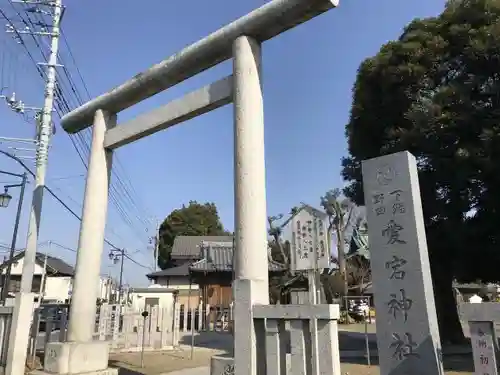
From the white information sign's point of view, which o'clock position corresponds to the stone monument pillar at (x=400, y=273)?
The stone monument pillar is roughly at 11 o'clock from the white information sign.

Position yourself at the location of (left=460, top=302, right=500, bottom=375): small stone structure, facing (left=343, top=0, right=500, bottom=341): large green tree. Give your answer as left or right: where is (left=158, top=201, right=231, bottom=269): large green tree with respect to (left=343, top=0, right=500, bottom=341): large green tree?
left

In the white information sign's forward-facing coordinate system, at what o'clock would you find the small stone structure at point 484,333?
The small stone structure is roughly at 10 o'clock from the white information sign.

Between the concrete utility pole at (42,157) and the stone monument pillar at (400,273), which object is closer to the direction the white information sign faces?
the stone monument pillar

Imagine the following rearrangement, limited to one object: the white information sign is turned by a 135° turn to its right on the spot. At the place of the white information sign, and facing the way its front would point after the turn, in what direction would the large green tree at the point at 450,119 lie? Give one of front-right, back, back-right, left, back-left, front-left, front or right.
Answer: right

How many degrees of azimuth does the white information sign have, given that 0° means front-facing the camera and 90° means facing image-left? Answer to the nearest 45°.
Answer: approximately 0°
